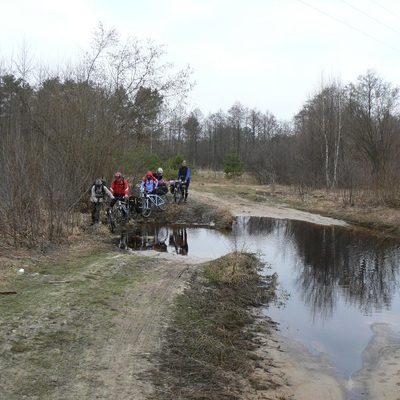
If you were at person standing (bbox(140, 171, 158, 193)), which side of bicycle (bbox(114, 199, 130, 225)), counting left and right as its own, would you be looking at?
back

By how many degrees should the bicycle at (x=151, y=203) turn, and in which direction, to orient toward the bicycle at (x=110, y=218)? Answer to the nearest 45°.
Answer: approximately 45° to its left

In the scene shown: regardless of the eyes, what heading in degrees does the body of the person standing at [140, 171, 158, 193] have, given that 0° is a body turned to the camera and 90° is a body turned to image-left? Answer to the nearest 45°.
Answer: approximately 0°

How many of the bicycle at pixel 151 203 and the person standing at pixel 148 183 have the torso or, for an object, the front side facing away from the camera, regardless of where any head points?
0

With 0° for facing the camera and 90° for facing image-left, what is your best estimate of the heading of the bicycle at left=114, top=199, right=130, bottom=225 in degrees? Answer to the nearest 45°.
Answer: approximately 45°

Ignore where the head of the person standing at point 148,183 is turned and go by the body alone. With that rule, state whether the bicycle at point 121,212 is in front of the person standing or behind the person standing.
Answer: in front
